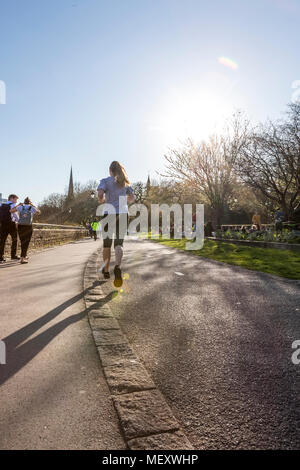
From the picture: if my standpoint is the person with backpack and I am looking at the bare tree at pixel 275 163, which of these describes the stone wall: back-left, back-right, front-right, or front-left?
front-left

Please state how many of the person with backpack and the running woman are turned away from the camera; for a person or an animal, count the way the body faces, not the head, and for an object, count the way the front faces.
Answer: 2

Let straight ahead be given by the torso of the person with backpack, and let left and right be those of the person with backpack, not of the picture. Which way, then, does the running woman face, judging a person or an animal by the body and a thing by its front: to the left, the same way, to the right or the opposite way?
the same way

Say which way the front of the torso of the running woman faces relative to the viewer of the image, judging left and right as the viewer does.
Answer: facing away from the viewer

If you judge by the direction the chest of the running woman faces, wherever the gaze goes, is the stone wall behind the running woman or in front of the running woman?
in front

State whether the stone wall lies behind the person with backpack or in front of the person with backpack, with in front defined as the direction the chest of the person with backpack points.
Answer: in front

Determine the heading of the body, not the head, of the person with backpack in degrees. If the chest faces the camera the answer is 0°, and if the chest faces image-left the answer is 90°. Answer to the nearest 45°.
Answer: approximately 180°

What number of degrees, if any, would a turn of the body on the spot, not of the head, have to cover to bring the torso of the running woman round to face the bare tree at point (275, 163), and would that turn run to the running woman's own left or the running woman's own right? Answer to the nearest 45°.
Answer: approximately 45° to the running woman's own right

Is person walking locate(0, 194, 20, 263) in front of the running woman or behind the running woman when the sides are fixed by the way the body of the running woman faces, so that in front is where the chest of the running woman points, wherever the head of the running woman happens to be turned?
in front

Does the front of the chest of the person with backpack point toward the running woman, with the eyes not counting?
no
